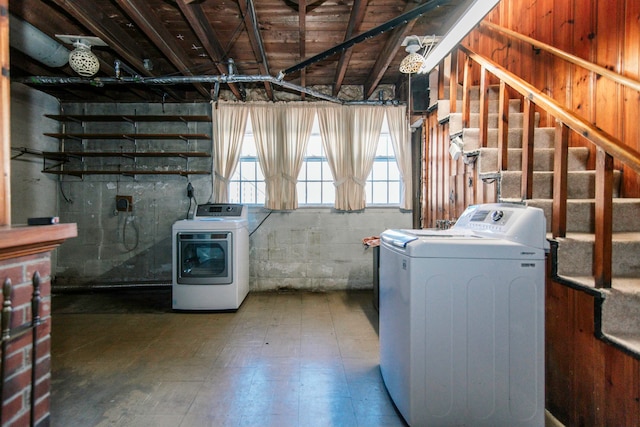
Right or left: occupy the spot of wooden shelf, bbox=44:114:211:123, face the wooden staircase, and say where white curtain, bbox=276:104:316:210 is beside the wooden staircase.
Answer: left

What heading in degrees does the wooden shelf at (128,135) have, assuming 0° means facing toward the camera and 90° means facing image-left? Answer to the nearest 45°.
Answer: approximately 0°

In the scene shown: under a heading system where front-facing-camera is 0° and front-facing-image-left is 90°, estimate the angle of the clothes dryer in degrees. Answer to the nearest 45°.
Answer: approximately 0°

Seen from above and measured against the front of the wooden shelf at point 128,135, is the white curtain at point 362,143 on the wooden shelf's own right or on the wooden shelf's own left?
on the wooden shelf's own left
